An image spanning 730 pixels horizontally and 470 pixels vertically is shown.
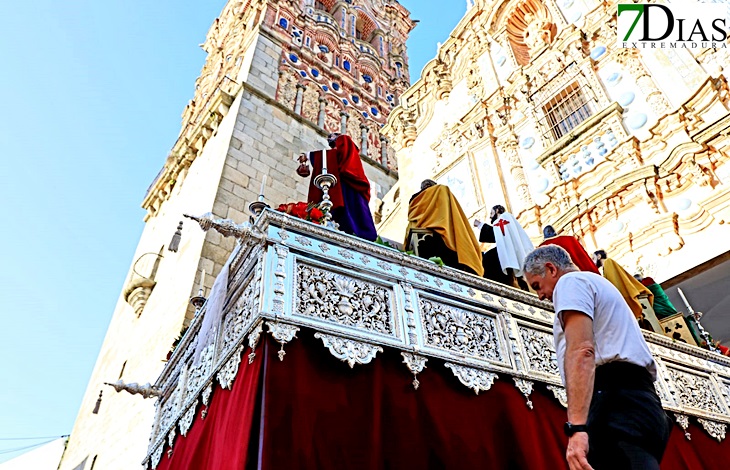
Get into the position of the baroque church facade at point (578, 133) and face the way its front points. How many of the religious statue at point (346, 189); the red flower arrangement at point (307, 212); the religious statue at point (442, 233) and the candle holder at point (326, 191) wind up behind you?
0

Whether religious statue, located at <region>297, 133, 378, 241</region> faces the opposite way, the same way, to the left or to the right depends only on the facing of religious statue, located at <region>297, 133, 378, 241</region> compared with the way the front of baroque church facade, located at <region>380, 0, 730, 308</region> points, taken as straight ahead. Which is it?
to the right

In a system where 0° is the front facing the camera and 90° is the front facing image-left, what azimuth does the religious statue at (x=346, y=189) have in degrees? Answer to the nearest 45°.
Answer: approximately 90°

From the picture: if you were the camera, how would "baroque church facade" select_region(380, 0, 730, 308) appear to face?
facing the viewer and to the left of the viewer

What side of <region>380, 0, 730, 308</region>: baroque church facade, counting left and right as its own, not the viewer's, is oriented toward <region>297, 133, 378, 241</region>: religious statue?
front

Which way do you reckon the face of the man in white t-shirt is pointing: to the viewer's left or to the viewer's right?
to the viewer's left

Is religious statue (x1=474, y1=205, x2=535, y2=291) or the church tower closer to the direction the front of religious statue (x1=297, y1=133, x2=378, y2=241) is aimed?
the church tower
